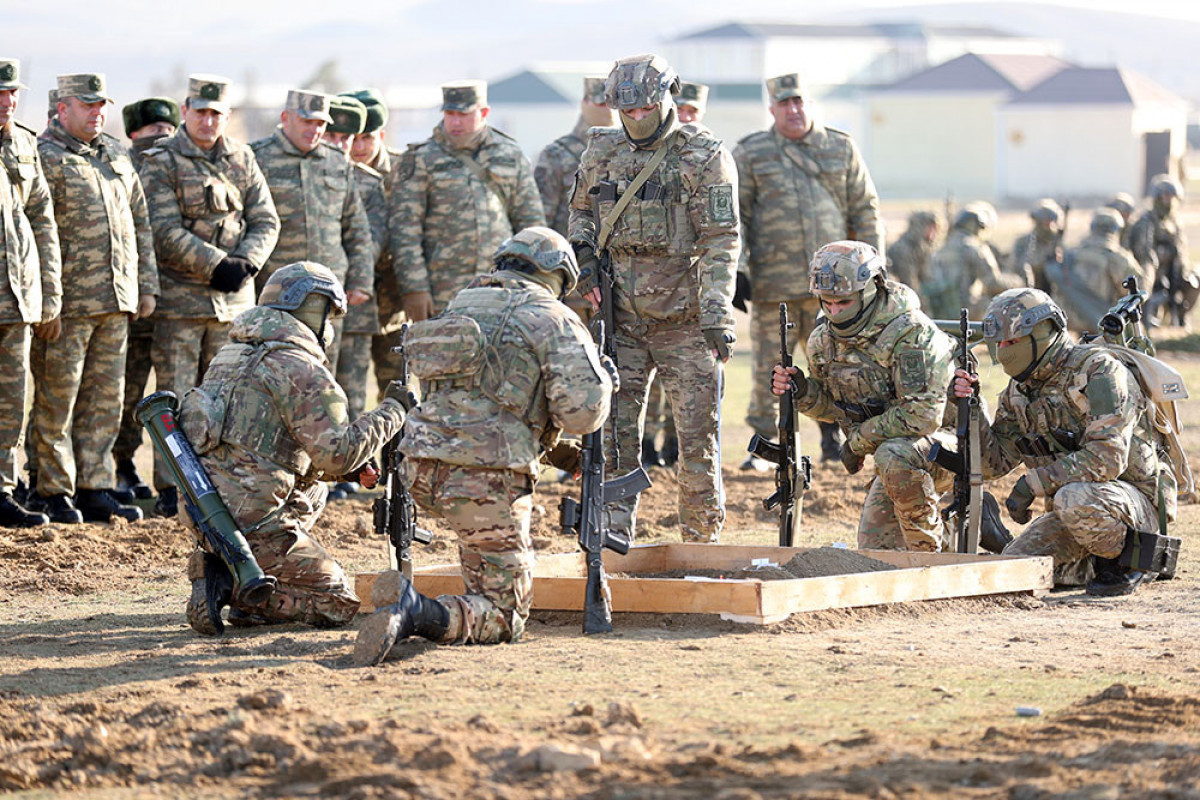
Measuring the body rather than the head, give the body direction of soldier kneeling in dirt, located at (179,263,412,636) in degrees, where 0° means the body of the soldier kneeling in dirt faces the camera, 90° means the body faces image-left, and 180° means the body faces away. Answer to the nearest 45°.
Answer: approximately 225°

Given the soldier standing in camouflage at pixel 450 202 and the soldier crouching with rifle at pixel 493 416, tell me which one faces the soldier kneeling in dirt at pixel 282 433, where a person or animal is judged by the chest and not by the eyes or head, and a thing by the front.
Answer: the soldier standing in camouflage

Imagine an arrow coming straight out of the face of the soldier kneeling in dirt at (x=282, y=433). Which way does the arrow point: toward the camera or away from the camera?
away from the camera

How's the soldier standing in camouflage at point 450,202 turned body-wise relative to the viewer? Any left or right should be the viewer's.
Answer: facing the viewer

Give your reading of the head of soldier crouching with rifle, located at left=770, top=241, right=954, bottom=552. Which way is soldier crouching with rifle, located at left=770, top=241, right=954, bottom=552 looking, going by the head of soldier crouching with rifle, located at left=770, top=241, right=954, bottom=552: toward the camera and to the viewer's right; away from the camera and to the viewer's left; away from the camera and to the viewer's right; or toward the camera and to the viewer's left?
toward the camera and to the viewer's left

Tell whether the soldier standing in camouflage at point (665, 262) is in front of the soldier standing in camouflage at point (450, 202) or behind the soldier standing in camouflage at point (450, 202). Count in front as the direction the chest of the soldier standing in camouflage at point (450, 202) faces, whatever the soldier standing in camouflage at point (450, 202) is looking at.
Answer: in front

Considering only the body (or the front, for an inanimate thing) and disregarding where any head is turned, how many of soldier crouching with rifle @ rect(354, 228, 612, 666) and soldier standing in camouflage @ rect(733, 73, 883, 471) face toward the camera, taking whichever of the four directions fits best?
1

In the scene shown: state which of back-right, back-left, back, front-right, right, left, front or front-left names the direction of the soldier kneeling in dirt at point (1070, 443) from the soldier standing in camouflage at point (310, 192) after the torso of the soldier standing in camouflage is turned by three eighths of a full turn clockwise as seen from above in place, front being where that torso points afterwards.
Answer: back-left

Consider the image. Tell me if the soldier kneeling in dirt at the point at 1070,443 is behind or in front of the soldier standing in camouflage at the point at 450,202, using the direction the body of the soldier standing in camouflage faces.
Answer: in front

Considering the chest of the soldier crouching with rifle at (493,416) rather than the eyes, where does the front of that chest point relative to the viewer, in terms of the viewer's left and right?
facing away from the viewer and to the right of the viewer

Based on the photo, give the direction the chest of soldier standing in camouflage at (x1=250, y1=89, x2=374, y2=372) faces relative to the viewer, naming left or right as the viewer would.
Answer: facing the viewer and to the right of the viewer

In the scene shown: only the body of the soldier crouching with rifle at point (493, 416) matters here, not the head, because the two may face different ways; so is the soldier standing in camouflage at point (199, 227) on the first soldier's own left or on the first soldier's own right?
on the first soldier's own left

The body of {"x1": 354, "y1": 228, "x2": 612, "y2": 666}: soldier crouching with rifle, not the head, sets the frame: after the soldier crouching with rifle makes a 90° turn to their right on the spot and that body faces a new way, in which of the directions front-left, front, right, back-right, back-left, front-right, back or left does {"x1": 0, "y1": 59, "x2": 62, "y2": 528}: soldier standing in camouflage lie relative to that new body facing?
back

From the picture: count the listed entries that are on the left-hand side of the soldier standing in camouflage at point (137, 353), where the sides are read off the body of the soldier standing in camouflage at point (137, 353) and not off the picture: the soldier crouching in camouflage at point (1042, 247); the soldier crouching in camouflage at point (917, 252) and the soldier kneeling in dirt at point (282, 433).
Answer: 2

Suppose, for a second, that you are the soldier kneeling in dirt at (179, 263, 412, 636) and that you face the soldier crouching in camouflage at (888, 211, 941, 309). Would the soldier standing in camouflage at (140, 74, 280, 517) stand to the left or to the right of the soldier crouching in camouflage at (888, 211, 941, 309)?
left

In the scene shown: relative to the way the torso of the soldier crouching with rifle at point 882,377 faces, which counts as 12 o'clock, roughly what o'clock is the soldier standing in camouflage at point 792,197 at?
The soldier standing in camouflage is roughly at 4 o'clock from the soldier crouching with rifle.

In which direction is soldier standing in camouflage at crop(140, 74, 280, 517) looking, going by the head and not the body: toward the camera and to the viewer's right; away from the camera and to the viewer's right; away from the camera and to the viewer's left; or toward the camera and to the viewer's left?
toward the camera and to the viewer's right

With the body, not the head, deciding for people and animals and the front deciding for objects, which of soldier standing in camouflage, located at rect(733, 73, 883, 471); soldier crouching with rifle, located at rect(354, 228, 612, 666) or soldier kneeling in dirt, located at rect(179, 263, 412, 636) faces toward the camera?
the soldier standing in camouflage

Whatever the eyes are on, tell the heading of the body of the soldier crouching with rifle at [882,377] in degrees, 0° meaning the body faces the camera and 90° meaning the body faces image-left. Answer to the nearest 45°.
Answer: approximately 45°

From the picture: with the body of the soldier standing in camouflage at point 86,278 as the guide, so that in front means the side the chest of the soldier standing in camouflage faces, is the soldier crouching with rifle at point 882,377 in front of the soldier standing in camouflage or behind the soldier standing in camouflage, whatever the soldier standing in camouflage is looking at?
in front

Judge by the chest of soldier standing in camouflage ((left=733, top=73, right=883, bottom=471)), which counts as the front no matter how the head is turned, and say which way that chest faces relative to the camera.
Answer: toward the camera
